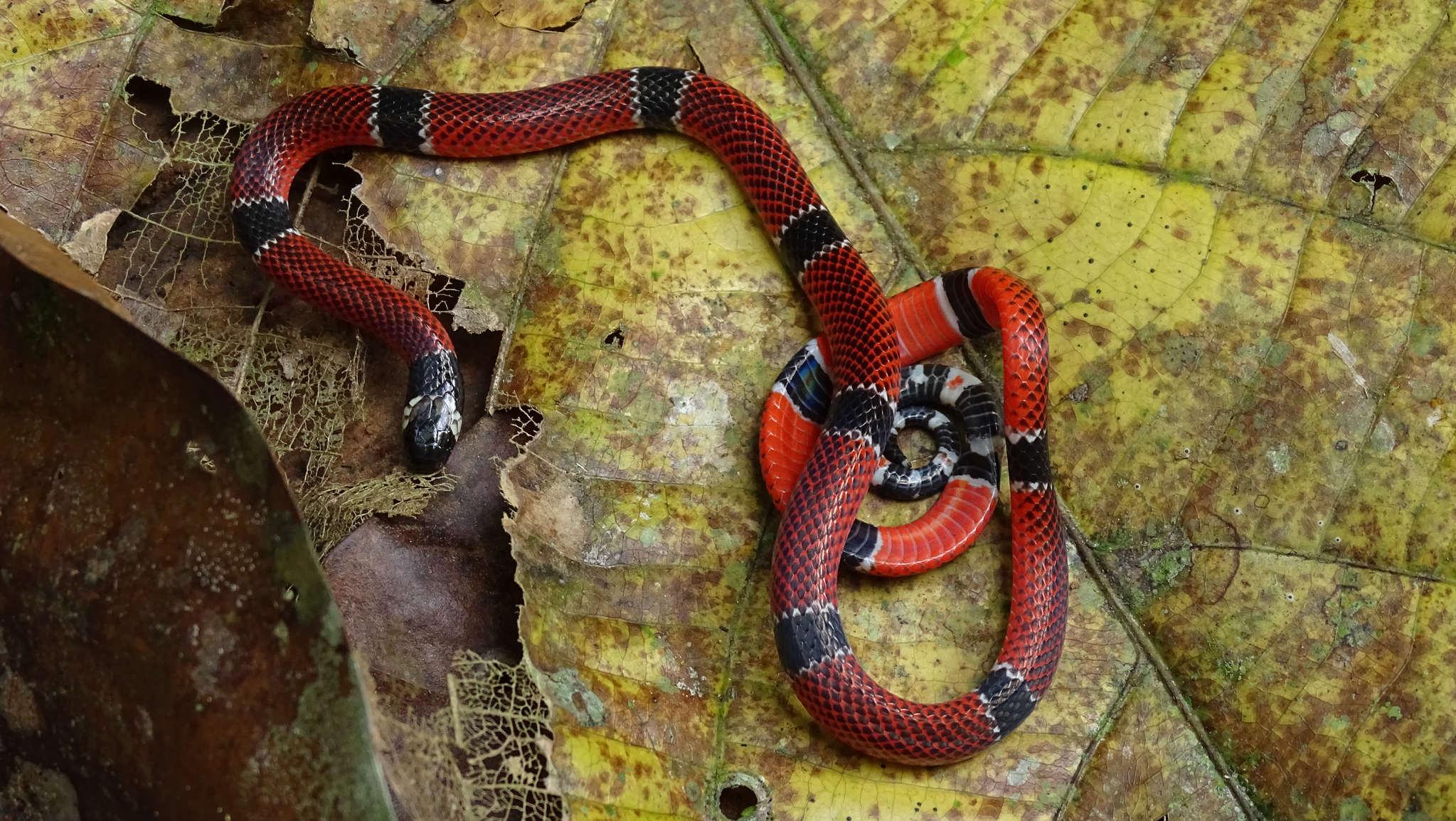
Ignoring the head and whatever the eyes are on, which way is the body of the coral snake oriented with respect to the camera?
toward the camera

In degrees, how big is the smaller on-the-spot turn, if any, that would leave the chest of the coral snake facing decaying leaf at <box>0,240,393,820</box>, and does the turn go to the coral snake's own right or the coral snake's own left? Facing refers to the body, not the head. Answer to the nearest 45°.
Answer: approximately 45° to the coral snake's own right
